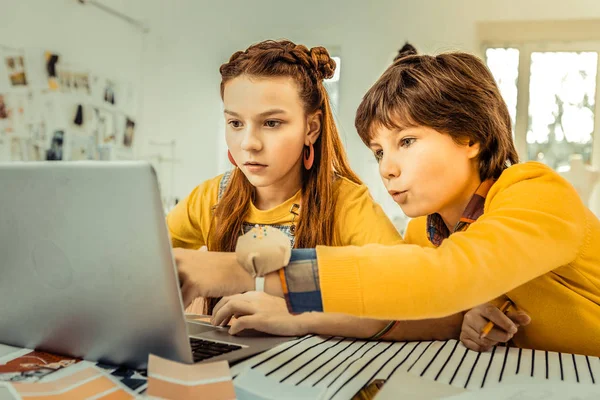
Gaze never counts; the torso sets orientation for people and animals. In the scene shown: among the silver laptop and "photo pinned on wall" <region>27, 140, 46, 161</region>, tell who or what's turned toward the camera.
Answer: the photo pinned on wall

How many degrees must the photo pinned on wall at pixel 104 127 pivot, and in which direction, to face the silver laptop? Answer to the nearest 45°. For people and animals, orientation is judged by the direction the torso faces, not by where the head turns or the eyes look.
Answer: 0° — it already faces it

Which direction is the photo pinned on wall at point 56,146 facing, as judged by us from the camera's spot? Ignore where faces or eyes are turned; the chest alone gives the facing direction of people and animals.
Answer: facing the viewer

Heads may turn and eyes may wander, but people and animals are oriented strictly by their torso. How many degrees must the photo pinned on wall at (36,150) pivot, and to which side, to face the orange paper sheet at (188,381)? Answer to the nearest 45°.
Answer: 0° — it already faces it

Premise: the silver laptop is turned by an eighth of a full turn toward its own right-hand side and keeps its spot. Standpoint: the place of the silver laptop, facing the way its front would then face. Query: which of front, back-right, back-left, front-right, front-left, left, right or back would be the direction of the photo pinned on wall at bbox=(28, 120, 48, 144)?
left

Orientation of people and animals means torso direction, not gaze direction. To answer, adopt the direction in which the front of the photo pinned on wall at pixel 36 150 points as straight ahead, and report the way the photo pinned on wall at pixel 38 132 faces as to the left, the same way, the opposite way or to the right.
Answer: the same way

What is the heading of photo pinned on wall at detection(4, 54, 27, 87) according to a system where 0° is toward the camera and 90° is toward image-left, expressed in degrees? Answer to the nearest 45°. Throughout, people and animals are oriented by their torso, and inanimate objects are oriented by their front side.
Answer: approximately 0°

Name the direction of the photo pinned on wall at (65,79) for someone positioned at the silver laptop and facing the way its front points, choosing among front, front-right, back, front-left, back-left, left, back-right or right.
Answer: front-left

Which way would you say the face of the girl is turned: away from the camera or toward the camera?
toward the camera

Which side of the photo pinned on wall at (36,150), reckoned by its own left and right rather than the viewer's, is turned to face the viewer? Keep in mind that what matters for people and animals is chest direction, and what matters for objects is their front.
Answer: front
